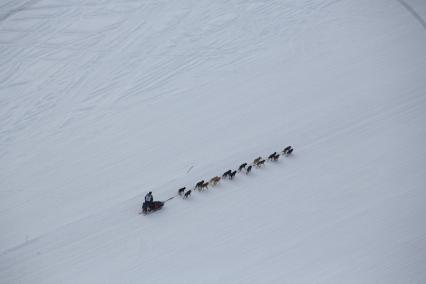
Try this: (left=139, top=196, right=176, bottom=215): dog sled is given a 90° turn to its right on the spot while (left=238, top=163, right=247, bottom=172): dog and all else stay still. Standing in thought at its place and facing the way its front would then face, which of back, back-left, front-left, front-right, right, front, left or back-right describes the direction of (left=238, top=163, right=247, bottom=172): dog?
front-left

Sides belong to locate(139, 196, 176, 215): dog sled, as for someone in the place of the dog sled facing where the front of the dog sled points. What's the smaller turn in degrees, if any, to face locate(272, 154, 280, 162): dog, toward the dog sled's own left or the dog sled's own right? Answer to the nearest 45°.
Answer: approximately 45° to the dog sled's own right

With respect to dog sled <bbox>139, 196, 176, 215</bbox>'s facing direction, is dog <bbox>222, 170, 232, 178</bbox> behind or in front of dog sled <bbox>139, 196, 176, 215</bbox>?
in front

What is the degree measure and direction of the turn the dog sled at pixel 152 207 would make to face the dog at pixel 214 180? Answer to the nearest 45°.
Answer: approximately 45° to its right

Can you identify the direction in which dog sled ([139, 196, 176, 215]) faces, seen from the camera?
facing away from the viewer and to the right of the viewer

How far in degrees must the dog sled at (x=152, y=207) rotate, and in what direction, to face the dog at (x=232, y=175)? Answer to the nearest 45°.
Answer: approximately 45° to its right

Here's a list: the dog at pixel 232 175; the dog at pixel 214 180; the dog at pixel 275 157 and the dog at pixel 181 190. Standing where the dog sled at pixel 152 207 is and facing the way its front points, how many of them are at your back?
0

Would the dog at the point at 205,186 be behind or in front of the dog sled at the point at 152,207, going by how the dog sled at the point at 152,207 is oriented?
in front
